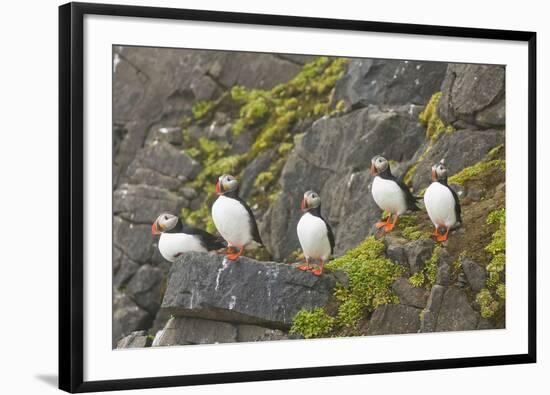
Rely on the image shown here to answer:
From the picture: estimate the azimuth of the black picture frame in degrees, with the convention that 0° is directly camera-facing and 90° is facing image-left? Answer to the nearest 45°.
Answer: approximately 315°
